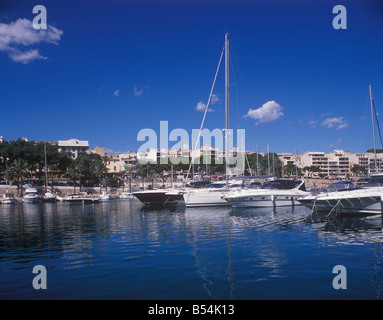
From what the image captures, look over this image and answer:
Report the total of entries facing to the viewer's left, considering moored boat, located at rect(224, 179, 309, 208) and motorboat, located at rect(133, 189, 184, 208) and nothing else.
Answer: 2

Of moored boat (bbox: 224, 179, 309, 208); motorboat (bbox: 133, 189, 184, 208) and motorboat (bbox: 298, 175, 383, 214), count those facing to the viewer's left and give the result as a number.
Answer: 3

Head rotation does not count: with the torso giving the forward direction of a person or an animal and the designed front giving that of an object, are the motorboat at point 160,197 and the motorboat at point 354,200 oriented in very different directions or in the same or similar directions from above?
same or similar directions

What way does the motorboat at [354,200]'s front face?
to the viewer's left

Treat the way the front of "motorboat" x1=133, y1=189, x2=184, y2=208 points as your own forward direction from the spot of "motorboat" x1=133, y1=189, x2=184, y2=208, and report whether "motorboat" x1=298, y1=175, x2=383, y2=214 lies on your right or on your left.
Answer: on your left

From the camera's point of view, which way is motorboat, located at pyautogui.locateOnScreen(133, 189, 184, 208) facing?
to the viewer's left

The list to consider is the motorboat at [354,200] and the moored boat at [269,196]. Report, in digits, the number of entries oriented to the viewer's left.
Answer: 2

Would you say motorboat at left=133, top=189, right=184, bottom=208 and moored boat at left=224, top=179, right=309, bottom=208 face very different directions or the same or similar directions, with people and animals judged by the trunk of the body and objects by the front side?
same or similar directions

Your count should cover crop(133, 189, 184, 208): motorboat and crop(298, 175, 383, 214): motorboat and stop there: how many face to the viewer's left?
2

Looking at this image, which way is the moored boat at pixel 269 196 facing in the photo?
to the viewer's left

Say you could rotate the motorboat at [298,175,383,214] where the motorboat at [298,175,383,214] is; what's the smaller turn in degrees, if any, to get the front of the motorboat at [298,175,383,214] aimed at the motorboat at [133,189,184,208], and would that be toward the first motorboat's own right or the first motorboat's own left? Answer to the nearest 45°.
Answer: approximately 45° to the first motorboat's own right

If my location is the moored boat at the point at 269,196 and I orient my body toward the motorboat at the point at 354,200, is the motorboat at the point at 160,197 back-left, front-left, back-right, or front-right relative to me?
back-right
